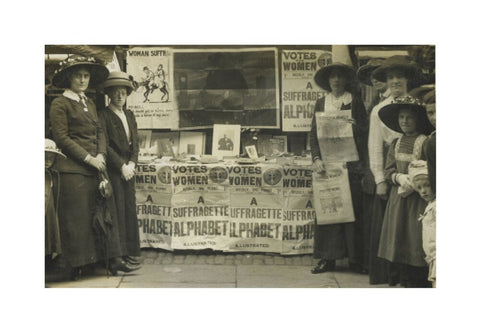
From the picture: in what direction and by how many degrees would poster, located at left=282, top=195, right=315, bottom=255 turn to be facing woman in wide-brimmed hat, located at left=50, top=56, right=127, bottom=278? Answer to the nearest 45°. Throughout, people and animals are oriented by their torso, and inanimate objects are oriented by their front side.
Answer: approximately 90° to its right

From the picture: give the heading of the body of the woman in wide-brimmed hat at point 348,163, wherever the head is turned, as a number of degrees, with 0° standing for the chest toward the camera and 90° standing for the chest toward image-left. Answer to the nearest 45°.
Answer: approximately 0°

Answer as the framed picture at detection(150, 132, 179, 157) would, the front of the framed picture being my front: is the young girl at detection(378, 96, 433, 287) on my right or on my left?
on my left

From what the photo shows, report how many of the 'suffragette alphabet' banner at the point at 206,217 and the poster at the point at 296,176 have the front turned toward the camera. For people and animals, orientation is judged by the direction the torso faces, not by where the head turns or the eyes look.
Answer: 2

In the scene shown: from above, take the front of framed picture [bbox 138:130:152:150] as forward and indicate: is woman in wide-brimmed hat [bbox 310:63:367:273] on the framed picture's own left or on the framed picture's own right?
on the framed picture's own left

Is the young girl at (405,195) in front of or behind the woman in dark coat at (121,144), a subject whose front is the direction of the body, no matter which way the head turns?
in front

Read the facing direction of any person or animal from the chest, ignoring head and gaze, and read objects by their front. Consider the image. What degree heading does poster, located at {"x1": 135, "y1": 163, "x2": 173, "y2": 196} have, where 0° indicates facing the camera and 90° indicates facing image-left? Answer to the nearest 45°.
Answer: approximately 0°
